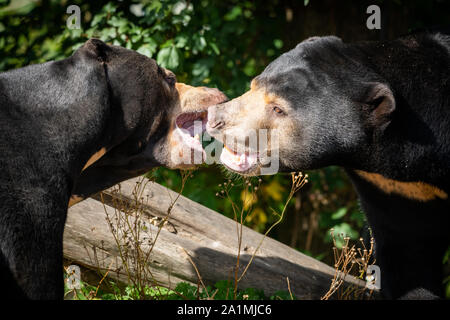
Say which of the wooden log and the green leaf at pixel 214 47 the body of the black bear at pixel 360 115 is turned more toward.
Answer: the wooden log

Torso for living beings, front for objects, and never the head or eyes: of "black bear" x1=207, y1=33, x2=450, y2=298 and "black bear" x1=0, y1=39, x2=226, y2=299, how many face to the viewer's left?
1

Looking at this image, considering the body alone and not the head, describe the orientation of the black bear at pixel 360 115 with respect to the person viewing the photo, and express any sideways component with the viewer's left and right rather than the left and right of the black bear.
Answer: facing to the left of the viewer

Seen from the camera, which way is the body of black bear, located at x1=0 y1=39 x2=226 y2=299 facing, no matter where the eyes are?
to the viewer's right

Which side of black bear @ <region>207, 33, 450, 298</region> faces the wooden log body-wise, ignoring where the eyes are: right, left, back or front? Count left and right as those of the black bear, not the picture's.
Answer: front

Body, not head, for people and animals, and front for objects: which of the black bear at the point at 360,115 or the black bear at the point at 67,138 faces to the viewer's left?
the black bear at the point at 360,115

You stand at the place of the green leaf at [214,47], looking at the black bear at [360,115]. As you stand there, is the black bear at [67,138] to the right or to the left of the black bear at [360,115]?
right

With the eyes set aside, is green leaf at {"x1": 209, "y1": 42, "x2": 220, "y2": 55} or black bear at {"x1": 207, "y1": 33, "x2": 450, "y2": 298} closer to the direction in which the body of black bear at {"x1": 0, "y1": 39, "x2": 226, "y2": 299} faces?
the black bear

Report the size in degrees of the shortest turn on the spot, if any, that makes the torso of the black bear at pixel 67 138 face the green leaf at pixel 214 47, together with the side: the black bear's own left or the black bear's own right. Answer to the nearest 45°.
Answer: approximately 45° to the black bear's own left

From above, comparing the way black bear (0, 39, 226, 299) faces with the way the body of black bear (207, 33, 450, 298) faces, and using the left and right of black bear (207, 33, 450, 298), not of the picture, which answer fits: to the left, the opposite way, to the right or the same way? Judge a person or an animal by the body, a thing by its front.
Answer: the opposite way
